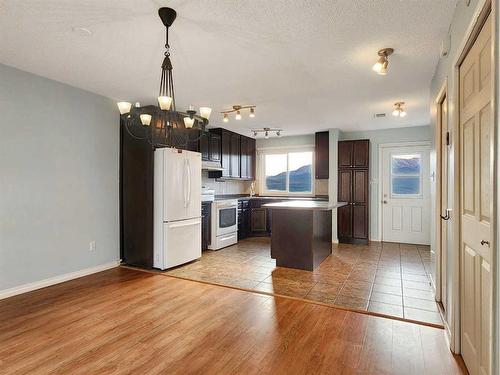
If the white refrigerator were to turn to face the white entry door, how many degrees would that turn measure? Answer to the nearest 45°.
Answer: approximately 45° to its left

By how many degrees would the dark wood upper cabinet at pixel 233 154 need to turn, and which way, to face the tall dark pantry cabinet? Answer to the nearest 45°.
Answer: approximately 45° to its left

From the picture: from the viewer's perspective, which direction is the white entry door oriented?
toward the camera

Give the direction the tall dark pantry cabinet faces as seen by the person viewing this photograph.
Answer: facing the viewer

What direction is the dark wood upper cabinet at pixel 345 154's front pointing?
toward the camera

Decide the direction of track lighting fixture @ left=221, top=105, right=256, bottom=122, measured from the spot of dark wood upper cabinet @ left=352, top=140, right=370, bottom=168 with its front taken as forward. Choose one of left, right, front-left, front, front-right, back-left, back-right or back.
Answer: front-right

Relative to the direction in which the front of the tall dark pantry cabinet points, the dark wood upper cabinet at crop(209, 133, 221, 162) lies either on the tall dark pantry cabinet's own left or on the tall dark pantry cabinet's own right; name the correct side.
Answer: on the tall dark pantry cabinet's own right

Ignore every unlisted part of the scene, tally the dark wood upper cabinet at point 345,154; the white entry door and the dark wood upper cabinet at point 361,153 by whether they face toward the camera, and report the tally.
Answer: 3

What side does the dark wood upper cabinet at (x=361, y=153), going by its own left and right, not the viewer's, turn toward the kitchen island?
front

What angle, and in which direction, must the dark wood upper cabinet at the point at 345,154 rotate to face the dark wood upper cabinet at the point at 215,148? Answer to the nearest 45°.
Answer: approximately 45° to its right

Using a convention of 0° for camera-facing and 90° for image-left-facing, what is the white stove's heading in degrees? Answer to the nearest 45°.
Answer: approximately 315°

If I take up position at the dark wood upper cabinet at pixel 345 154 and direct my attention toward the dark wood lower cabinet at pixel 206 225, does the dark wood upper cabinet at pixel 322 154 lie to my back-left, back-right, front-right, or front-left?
front-right

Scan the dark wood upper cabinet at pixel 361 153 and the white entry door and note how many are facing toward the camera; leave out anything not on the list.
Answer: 2
